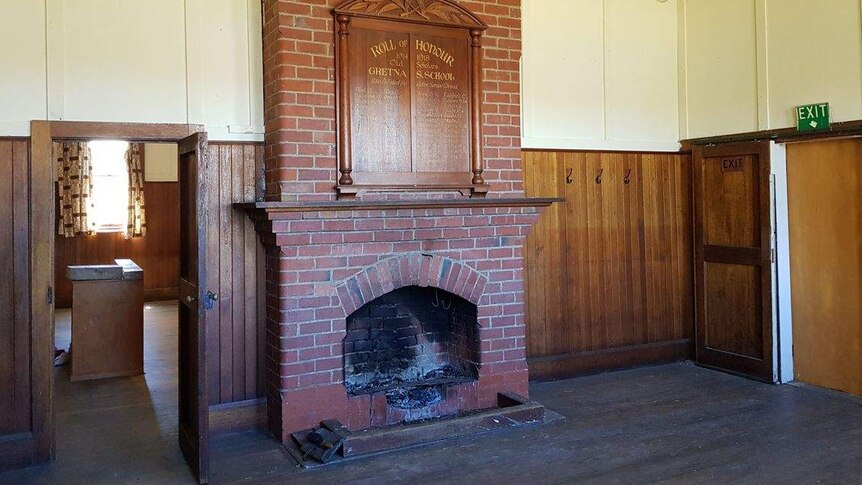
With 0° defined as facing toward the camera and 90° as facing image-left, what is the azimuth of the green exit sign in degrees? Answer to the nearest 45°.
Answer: approximately 45°

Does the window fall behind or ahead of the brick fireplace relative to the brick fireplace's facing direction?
behind

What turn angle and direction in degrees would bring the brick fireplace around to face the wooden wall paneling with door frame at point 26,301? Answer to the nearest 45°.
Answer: approximately 135° to its right

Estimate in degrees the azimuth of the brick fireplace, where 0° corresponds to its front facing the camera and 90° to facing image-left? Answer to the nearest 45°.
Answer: approximately 315°

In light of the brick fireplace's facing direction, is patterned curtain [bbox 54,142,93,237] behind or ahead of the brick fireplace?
behind

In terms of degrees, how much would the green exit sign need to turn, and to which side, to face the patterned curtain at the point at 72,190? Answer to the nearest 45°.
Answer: approximately 45° to its right

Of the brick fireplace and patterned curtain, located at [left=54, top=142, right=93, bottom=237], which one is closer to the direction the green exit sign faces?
the brick fireplace

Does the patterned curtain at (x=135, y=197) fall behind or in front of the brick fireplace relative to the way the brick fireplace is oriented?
behind

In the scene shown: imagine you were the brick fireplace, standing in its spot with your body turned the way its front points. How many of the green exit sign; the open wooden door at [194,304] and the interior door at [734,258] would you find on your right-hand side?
1

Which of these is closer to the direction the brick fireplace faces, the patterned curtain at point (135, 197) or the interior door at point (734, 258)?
the interior door

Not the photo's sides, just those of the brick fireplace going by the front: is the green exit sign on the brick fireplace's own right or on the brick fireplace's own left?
on the brick fireplace's own left
